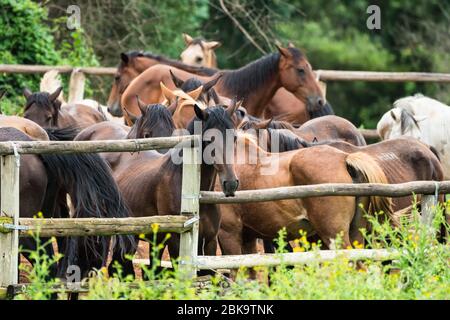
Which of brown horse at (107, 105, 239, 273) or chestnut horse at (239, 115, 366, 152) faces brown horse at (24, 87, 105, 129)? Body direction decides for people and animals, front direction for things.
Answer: chestnut horse at (239, 115, 366, 152)

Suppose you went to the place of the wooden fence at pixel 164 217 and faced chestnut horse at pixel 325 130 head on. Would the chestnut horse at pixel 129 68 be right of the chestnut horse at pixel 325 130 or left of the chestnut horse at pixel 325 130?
left

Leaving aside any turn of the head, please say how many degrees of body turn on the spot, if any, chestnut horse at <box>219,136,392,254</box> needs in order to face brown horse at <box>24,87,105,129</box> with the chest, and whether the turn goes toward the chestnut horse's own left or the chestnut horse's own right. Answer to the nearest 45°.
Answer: approximately 45° to the chestnut horse's own right

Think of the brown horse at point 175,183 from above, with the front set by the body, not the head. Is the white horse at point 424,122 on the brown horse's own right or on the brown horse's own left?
on the brown horse's own left

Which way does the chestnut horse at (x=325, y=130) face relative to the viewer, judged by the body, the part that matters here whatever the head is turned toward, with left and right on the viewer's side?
facing to the left of the viewer

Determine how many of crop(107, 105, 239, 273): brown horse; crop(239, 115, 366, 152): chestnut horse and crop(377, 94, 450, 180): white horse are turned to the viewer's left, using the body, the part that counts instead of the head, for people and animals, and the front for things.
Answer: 2

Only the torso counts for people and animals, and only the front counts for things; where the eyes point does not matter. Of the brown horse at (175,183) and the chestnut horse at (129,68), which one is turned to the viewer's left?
the chestnut horse

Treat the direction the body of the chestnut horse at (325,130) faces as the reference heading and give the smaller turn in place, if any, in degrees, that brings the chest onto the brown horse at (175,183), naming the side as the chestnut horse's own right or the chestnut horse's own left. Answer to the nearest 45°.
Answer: approximately 45° to the chestnut horse's own left

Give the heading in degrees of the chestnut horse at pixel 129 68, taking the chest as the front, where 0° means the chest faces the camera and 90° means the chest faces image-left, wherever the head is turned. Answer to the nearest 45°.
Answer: approximately 90°

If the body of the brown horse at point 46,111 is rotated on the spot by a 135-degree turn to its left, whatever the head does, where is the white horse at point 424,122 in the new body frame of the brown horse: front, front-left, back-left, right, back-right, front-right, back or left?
front

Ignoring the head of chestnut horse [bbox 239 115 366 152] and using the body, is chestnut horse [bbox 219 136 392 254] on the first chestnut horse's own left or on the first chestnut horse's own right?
on the first chestnut horse's own left

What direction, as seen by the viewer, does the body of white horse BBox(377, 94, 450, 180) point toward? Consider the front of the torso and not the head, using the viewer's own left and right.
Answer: facing to the left of the viewer

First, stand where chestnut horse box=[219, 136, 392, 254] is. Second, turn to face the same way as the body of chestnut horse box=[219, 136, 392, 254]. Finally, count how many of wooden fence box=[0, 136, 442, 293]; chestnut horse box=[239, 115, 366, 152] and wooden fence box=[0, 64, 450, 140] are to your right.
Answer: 2

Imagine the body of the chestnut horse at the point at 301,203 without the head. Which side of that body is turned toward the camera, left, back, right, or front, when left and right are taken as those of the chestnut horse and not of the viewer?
left
